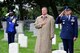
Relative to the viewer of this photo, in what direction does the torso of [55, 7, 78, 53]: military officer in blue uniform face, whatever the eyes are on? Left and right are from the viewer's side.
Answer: facing the viewer
